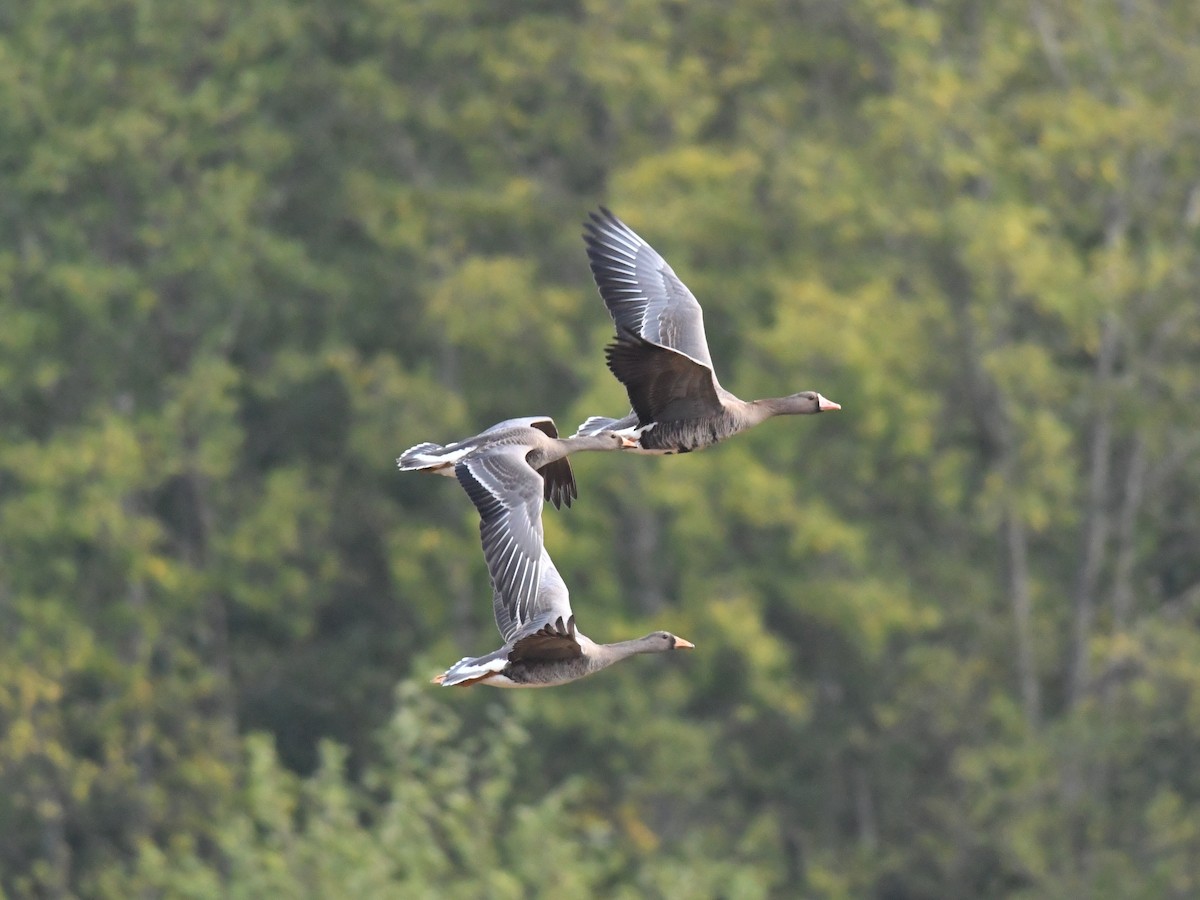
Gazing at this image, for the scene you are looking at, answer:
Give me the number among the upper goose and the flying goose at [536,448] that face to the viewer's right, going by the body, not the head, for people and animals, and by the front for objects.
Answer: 2

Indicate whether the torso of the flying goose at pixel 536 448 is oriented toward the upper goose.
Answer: yes

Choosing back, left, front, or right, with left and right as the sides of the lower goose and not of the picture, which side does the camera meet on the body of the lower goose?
right

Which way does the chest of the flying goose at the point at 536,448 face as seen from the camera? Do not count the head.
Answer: to the viewer's right

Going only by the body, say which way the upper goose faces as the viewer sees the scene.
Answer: to the viewer's right

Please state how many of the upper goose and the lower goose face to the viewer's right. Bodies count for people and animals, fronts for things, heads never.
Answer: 2
